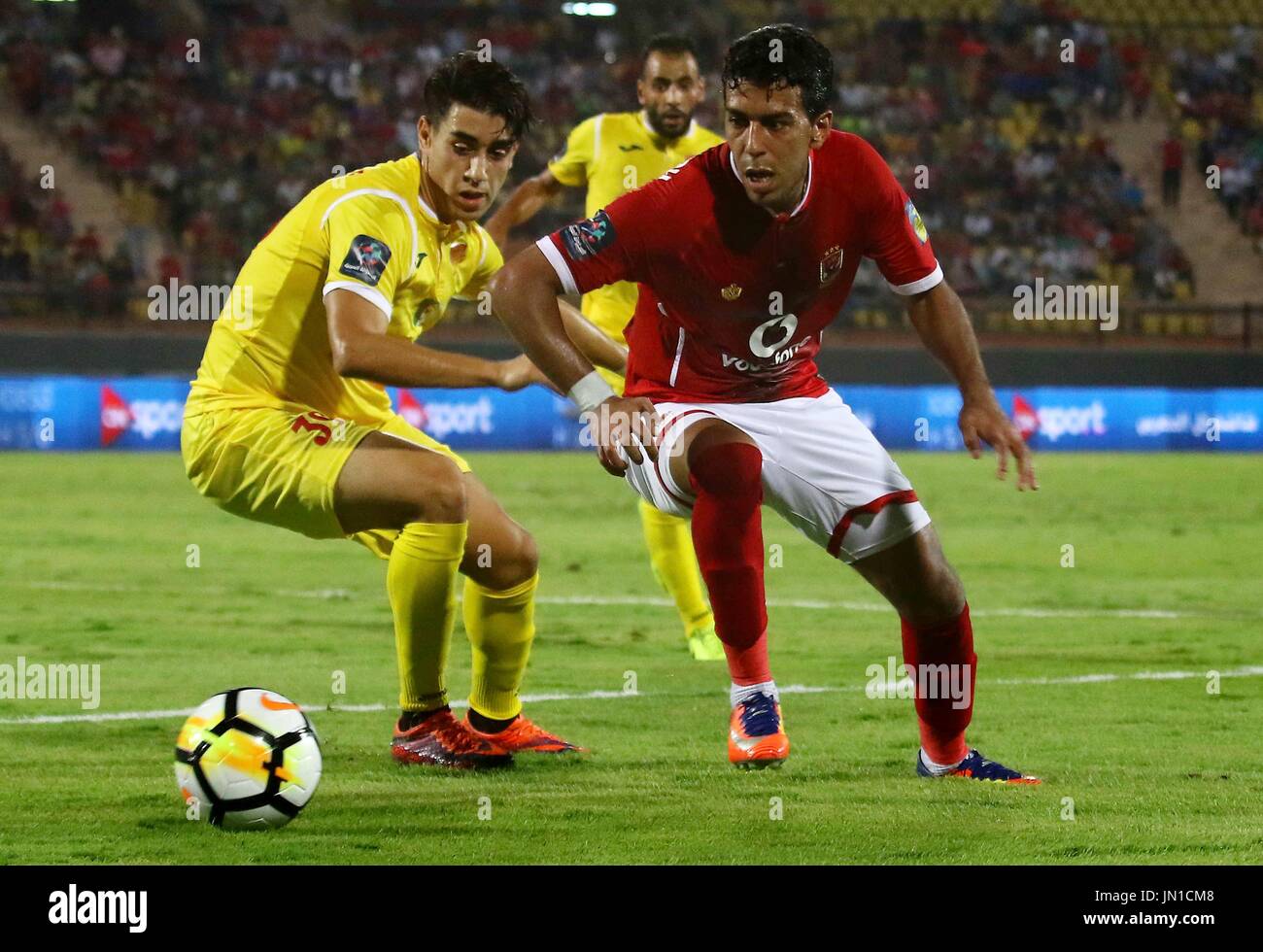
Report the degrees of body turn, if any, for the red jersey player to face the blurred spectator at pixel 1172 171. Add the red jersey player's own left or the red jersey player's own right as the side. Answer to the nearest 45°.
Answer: approximately 180°

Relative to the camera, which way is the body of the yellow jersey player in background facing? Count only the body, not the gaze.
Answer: toward the camera

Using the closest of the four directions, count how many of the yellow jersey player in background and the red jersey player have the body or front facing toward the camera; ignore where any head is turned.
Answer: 2

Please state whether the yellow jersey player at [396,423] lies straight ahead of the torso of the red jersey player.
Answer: no

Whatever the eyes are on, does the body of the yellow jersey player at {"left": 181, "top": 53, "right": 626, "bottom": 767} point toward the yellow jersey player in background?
no

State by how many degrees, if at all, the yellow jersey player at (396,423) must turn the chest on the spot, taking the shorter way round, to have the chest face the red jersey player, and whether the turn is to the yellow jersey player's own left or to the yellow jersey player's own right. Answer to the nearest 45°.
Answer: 0° — they already face them

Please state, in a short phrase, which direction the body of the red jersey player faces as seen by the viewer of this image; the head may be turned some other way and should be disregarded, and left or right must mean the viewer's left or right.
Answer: facing the viewer

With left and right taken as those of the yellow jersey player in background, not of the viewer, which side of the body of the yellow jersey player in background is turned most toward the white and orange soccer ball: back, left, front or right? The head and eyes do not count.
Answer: front

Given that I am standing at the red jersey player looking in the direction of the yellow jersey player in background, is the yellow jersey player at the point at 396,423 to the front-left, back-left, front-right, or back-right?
front-left

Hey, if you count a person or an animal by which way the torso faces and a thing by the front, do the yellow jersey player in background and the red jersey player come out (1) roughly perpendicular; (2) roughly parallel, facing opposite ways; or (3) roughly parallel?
roughly parallel

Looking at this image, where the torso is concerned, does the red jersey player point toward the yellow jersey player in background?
no

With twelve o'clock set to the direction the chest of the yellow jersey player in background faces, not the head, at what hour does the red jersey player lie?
The red jersey player is roughly at 12 o'clock from the yellow jersey player in background.

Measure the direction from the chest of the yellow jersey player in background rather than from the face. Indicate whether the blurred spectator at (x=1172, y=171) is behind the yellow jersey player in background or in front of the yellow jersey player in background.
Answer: behind

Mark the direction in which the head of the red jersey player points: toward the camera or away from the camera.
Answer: toward the camera

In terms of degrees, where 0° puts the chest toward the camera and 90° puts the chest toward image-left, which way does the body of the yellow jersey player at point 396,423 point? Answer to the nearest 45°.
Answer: approximately 315°
